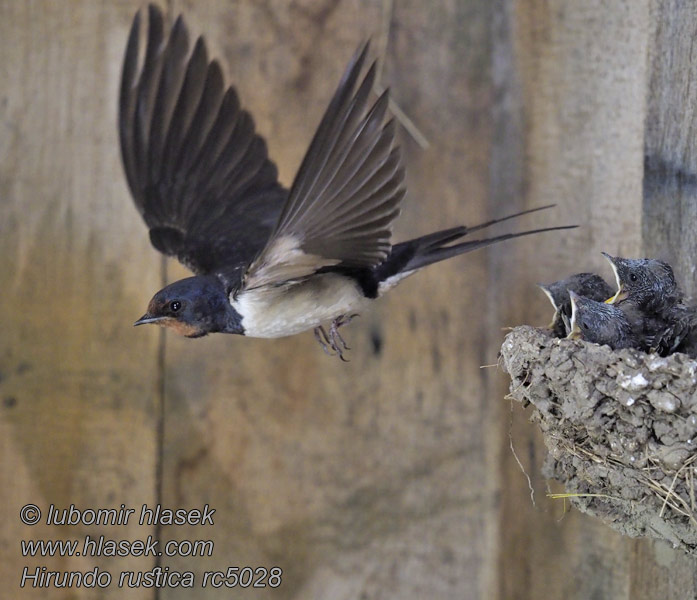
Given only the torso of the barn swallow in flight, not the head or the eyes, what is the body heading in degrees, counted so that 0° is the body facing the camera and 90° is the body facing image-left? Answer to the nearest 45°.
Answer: approximately 90°

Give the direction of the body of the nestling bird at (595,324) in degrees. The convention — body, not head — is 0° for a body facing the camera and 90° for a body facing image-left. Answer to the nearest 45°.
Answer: approximately 90°

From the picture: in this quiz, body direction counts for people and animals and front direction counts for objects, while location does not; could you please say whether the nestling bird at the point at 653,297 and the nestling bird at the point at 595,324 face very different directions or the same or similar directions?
same or similar directions

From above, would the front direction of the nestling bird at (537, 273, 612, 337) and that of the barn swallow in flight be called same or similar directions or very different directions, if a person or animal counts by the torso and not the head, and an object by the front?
same or similar directions

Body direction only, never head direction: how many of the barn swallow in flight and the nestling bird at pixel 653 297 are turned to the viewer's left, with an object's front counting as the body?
2

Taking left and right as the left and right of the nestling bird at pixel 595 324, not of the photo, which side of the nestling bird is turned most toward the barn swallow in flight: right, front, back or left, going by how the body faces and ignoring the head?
front

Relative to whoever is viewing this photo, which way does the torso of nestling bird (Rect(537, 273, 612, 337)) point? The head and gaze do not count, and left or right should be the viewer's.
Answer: facing to the left of the viewer

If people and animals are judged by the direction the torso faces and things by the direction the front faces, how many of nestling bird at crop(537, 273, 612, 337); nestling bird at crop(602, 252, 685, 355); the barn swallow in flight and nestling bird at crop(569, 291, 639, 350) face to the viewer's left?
4

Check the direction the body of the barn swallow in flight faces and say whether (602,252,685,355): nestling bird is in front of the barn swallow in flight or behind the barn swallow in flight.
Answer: behind

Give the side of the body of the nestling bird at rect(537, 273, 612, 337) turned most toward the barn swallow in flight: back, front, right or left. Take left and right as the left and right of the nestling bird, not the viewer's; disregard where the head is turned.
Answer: front

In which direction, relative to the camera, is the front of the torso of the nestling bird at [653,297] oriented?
to the viewer's left

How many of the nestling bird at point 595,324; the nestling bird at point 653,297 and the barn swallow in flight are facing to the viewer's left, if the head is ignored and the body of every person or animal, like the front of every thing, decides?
3
